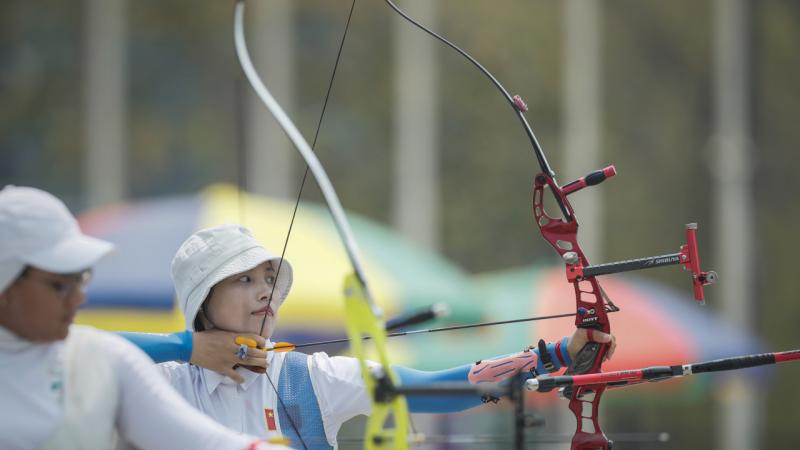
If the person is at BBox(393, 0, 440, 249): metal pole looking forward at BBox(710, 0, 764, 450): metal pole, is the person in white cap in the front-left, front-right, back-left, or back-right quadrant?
back-right

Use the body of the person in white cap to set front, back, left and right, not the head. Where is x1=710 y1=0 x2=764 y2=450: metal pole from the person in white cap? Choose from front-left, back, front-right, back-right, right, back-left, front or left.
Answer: left

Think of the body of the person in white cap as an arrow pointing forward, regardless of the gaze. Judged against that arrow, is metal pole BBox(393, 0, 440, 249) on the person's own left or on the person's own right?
on the person's own left

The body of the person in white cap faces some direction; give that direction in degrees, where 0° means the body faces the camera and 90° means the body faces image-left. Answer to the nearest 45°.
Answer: approximately 315°
